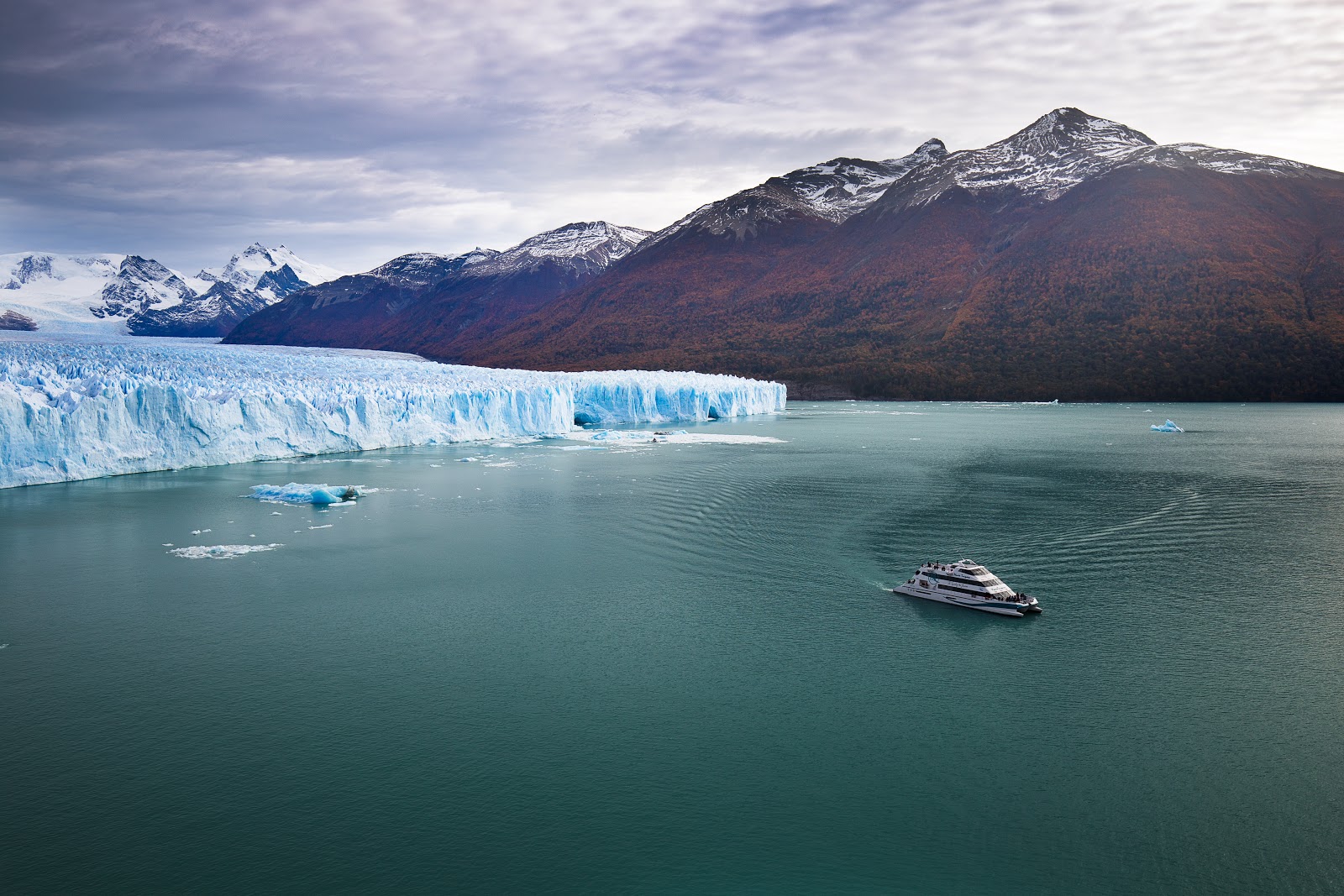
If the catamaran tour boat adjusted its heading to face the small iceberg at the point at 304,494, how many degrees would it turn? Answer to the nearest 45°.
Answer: approximately 135° to its right

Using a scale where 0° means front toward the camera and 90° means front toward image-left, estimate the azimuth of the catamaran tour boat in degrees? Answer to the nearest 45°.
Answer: approximately 315°

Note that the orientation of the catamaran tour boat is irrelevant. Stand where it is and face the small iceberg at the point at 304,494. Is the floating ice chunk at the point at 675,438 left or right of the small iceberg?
right

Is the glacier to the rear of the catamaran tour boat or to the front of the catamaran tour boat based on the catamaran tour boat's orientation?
to the rear

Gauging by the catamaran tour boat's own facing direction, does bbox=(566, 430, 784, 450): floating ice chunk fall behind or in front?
behind
